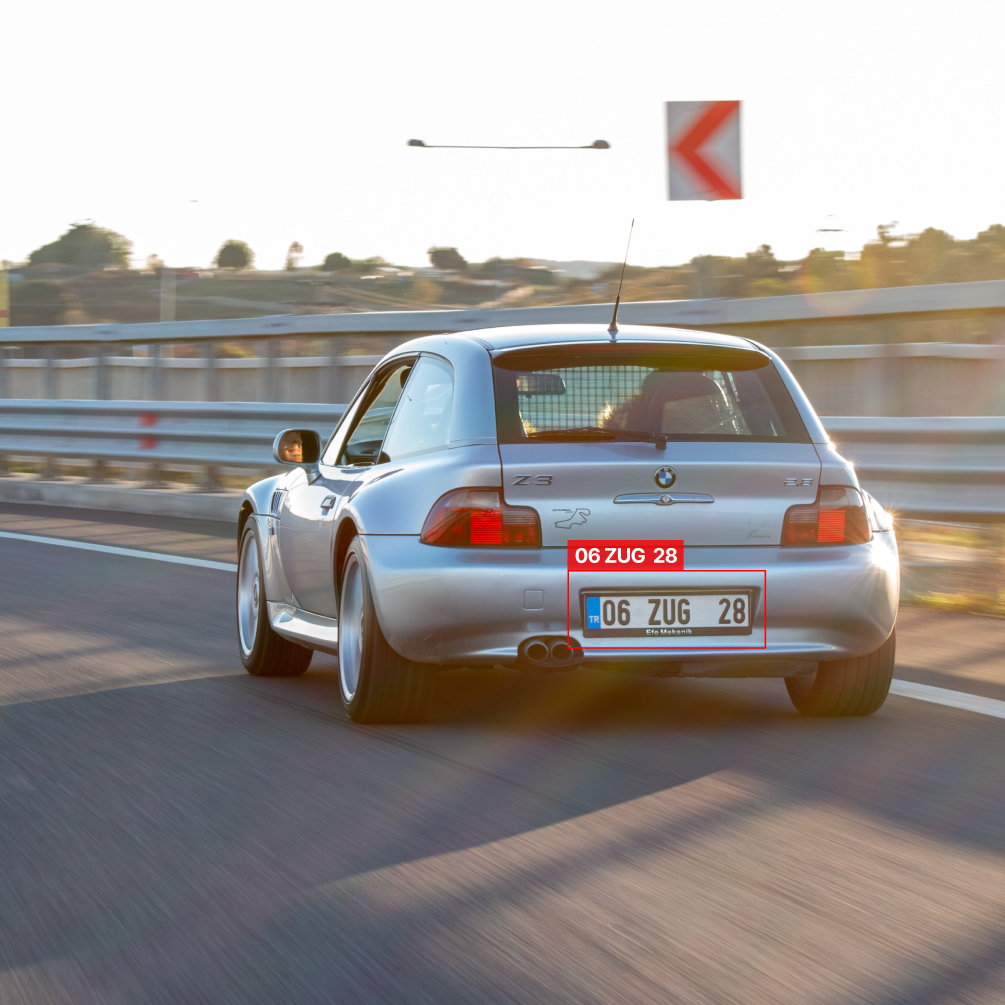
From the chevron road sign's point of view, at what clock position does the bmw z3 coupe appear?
The bmw z3 coupe is roughly at 12 o'clock from the chevron road sign.

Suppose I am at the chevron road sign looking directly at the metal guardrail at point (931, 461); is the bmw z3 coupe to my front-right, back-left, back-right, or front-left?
front-right

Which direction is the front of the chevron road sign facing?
toward the camera

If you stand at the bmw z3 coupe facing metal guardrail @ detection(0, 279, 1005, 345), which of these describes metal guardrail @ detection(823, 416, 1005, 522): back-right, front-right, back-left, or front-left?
front-right

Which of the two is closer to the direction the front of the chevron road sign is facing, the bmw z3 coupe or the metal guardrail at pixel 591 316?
the bmw z3 coupe
